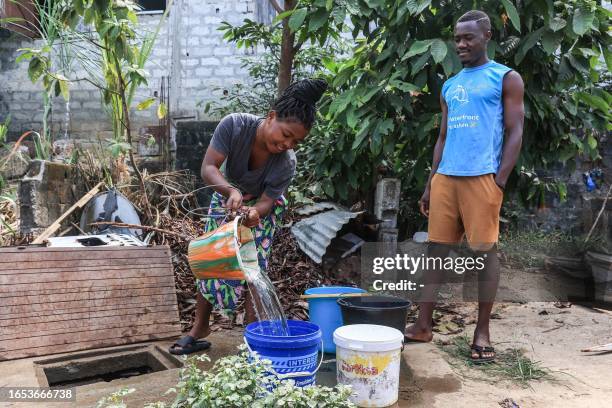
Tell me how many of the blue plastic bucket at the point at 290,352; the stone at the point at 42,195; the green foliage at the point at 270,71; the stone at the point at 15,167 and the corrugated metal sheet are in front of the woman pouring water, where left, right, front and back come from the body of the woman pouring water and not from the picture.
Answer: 1

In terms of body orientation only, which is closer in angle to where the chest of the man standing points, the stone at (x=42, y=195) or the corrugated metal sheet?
the stone

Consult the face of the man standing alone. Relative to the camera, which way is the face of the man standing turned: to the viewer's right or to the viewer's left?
to the viewer's left

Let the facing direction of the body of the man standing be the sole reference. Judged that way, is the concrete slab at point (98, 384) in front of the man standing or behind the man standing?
in front

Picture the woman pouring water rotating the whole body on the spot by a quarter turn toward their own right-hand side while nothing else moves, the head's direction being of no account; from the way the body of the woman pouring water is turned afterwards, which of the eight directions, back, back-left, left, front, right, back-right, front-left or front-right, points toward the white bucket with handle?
back-left

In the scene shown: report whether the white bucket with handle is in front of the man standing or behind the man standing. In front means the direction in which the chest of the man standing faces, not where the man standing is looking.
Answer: in front

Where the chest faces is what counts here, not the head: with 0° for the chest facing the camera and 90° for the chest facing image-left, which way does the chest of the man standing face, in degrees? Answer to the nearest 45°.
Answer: approximately 45°

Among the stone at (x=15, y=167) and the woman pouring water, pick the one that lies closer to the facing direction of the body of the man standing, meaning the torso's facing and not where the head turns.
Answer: the woman pouring water

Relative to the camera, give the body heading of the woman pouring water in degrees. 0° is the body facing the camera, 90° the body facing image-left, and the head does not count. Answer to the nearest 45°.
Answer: approximately 0°

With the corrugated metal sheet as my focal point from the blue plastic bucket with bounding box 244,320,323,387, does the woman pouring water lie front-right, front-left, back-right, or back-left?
front-left

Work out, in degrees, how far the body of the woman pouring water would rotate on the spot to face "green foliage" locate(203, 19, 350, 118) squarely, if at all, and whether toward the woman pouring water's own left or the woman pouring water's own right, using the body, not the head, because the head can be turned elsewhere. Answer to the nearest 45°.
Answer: approximately 180°

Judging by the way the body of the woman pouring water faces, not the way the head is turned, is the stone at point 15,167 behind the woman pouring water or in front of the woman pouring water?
behind

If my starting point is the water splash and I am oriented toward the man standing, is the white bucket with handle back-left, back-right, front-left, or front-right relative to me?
front-right

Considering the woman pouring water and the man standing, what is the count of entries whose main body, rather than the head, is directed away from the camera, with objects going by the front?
0
